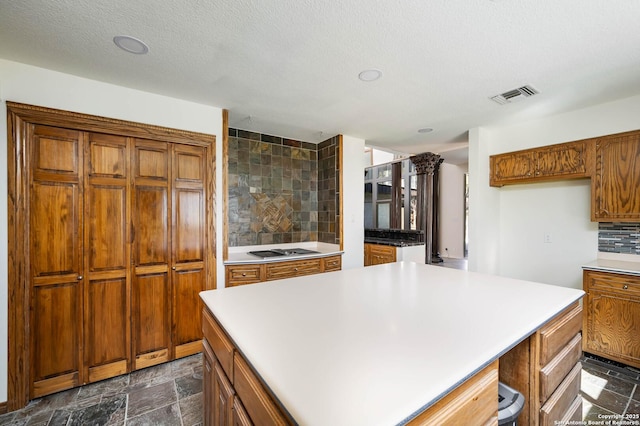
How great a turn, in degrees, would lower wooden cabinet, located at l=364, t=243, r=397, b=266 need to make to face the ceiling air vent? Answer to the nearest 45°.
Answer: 0° — it already faces it

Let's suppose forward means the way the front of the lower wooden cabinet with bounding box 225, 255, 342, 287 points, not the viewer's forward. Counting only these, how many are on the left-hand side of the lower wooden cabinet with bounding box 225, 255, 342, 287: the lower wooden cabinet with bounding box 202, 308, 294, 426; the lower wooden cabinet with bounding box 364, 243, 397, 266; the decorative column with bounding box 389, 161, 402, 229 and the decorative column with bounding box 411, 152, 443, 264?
3
